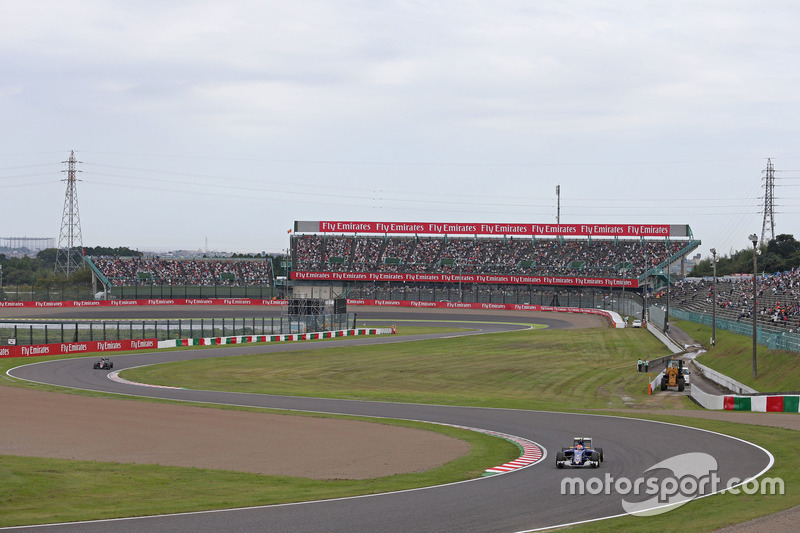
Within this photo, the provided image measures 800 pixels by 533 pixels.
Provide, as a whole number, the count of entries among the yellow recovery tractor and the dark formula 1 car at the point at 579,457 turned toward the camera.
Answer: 2

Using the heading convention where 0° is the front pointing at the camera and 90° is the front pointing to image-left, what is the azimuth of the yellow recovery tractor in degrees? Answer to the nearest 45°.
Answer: approximately 0°

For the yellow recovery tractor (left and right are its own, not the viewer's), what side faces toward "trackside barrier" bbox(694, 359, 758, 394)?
left

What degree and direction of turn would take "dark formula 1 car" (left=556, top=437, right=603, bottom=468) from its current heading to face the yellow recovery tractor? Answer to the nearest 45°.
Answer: approximately 180°

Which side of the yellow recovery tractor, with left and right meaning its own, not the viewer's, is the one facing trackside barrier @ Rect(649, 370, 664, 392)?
right

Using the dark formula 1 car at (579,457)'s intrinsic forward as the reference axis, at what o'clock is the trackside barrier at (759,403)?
The trackside barrier is roughly at 7 o'clock from the dark formula 1 car.

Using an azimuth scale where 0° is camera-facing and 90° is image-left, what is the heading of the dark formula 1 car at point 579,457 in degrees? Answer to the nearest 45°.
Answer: approximately 0°

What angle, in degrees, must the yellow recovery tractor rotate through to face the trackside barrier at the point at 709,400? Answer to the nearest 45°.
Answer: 0° — it already faces it

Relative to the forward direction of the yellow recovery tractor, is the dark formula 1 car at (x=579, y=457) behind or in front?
in front

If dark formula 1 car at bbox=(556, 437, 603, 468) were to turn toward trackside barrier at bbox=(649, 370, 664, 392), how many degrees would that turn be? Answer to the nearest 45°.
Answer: approximately 180°
